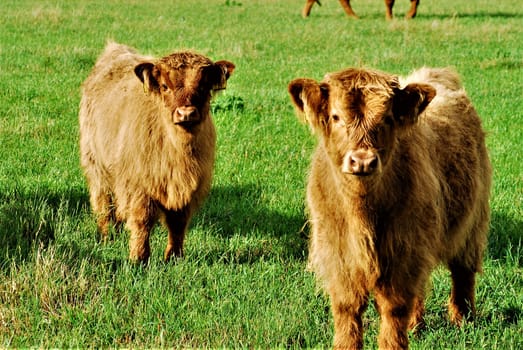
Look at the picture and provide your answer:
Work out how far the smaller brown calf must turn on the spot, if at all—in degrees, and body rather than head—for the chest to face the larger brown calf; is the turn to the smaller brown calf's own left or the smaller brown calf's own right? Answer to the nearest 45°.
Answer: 0° — it already faces it

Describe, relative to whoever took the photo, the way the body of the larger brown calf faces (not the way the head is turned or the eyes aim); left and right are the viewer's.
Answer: facing the viewer and to the left of the viewer

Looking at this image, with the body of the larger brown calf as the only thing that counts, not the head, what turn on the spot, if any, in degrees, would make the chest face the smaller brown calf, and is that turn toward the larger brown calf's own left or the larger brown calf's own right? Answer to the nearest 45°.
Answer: approximately 90° to the larger brown calf's own right

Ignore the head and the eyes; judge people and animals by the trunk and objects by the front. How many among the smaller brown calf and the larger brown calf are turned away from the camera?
0
